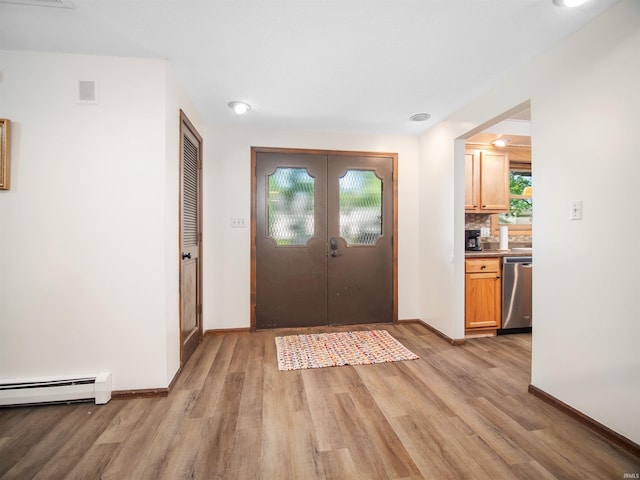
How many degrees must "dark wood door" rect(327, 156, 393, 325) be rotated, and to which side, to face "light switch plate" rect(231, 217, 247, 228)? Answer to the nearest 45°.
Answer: approximately 90° to its right

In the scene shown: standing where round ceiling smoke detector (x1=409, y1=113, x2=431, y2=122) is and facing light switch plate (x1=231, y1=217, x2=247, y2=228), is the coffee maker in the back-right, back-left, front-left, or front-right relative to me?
back-right

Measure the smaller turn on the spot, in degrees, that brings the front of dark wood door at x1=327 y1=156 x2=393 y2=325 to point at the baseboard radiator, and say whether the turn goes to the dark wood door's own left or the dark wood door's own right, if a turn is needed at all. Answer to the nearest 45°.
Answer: approximately 45° to the dark wood door's own right

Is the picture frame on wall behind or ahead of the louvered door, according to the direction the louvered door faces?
behind

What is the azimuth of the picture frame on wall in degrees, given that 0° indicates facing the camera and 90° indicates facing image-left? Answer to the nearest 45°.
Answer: approximately 0°

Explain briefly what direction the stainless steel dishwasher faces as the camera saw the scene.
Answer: facing the viewer and to the right of the viewer

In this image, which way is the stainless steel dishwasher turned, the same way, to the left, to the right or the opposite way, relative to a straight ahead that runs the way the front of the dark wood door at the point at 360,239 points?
the same way

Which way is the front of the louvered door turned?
to the viewer's right

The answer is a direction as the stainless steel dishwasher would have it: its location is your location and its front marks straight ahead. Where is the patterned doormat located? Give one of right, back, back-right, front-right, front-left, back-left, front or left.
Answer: right

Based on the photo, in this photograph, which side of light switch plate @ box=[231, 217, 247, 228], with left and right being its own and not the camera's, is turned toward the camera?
front

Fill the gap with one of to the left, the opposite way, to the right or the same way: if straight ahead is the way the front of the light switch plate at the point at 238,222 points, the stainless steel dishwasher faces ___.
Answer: the same way

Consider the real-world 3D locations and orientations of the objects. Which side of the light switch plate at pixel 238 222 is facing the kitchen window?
left

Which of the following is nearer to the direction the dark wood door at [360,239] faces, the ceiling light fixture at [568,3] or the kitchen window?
the ceiling light fixture

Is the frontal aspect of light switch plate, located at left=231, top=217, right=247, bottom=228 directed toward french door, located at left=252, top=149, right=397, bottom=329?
no

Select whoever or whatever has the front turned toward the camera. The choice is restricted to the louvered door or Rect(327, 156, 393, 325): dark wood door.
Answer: the dark wood door

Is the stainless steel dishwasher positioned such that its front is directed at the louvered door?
no

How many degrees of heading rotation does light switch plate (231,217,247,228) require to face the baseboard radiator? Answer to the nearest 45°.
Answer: approximately 45° to its right

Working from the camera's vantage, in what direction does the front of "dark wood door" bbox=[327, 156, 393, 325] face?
facing the viewer

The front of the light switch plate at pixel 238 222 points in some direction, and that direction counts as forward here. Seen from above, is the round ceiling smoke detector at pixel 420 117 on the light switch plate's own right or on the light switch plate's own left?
on the light switch plate's own left

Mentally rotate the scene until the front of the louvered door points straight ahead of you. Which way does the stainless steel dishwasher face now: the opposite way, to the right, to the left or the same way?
to the right
